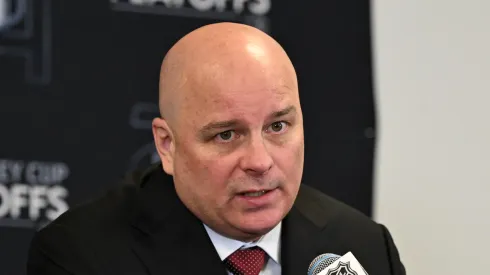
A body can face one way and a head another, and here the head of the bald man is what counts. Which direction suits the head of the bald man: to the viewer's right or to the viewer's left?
to the viewer's right

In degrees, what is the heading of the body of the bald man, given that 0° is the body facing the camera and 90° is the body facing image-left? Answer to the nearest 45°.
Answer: approximately 315°
